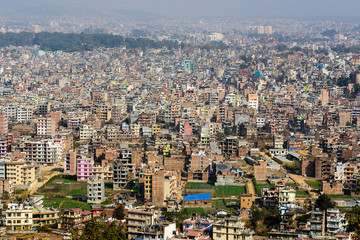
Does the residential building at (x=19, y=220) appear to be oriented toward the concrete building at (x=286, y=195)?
no

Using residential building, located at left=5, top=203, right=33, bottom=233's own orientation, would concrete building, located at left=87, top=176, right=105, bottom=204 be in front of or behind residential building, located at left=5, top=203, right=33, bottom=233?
behind

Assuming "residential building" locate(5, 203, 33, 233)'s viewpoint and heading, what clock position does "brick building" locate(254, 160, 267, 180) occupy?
The brick building is roughly at 8 o'clock from the residential building.

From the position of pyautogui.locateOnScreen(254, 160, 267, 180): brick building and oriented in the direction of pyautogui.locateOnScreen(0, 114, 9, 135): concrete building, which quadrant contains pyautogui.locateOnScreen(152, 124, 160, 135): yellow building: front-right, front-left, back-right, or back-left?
front-right

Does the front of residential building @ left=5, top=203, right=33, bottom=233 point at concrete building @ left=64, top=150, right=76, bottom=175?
no

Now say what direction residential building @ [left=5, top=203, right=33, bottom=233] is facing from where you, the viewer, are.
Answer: facing the viewer

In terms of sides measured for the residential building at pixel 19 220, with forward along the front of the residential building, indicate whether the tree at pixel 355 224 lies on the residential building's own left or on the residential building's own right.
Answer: on the residential building's own left

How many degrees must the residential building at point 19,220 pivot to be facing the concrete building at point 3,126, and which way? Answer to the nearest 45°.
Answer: approximately 180°

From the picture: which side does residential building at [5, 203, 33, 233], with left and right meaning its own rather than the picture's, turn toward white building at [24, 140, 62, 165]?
back

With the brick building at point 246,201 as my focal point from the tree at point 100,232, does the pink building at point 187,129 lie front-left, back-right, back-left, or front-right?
front-left

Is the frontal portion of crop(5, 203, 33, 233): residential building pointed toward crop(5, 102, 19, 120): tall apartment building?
no

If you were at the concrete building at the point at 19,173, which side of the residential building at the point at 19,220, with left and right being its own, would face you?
back

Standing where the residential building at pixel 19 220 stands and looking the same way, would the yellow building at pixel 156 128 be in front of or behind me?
behind

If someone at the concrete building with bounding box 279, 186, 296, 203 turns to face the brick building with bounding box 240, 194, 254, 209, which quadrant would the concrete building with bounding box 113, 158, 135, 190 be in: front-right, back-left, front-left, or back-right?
front-right

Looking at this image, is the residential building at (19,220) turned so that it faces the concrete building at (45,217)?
no

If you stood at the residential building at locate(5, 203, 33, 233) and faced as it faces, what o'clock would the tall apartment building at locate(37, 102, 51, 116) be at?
The tall apartment building is roughly at 6 o'clock from the residential building.

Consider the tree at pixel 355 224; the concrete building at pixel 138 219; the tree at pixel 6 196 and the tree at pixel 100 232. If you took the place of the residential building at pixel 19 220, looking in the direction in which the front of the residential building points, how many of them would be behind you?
1

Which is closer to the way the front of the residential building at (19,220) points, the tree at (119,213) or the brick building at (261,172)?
the tree

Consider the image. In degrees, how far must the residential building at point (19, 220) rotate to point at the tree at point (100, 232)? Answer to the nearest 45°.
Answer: approximately 45° to its left

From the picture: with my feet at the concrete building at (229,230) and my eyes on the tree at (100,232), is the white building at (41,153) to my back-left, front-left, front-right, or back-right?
front-right

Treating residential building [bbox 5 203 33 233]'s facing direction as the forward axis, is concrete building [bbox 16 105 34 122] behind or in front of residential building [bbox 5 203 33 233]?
behind

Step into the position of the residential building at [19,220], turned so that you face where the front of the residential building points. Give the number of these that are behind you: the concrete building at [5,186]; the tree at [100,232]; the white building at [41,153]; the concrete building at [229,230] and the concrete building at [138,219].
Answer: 2

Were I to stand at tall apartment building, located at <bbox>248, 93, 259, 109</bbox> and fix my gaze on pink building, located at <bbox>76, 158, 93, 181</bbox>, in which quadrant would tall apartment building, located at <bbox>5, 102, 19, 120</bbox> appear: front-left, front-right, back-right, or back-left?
front-right
